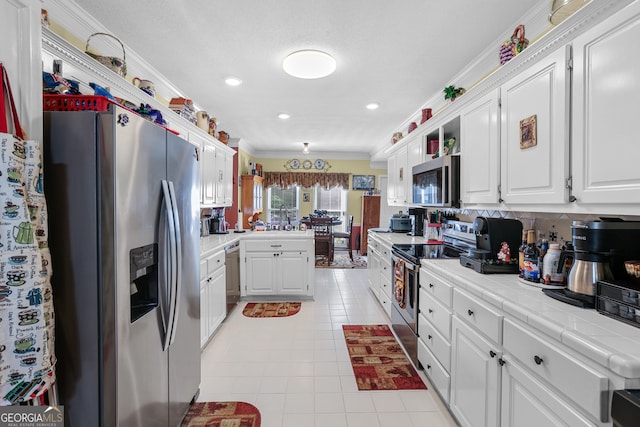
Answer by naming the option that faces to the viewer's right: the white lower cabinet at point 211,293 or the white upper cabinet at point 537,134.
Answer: the white lower cabinet

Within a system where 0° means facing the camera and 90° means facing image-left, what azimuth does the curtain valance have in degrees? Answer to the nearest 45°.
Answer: approximately 0°

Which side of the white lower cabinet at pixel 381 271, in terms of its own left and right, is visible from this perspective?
left

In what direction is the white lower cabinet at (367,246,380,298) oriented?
to the viewer's left

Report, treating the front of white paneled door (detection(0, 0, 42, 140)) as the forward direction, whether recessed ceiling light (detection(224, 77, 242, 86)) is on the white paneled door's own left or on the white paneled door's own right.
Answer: on the white paneled door's own left

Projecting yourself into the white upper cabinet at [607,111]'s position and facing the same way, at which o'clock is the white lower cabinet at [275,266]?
The white lower cabinet is roughly at 2 o'clock from the white upper cabinet.

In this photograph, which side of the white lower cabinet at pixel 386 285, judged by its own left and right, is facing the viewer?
left

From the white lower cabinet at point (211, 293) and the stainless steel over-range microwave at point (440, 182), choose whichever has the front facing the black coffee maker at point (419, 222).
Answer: the white lower cabinet

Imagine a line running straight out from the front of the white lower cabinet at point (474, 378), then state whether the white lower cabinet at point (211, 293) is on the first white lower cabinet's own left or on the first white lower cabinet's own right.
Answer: on the first white lower cabinet's own right

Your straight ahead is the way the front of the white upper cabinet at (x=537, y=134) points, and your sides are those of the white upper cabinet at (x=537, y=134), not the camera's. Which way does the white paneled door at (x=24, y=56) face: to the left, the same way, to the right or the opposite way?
the opposite way

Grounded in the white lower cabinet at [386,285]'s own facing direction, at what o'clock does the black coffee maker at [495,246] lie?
The black coffee maker is roughly at 8 o'clock from the white lower cabinet.
